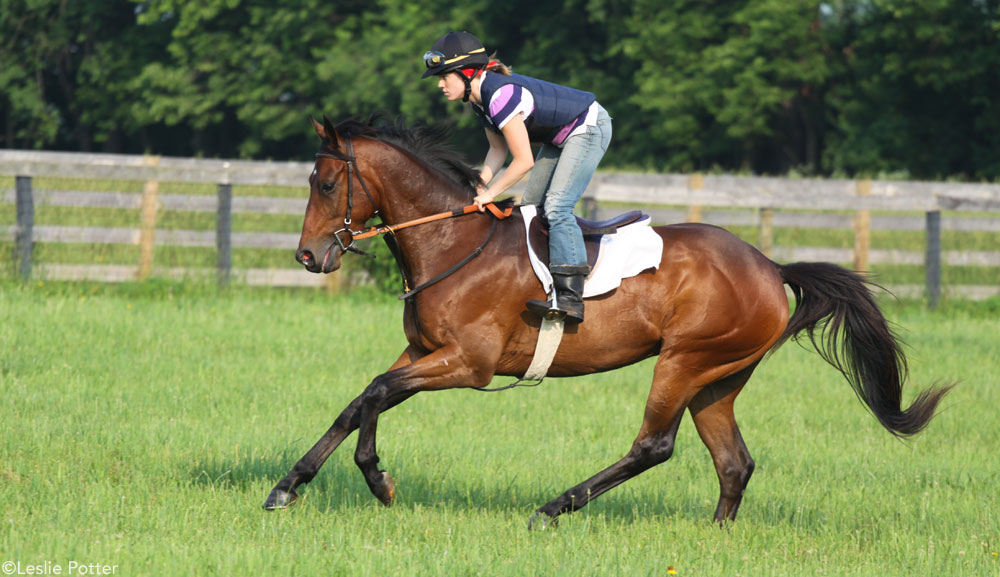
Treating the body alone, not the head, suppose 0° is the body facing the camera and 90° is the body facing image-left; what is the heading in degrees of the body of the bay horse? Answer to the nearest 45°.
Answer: approximately 90°

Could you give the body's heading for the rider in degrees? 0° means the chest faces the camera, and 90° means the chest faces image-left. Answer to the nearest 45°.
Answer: approximately 90°

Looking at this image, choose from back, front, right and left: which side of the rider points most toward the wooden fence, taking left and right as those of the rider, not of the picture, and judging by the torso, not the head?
right
